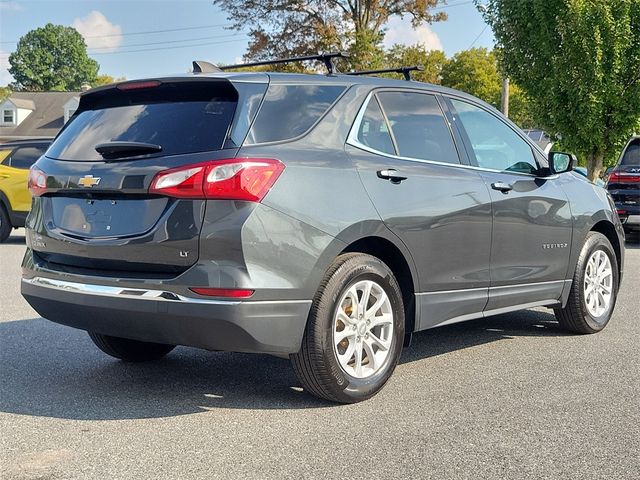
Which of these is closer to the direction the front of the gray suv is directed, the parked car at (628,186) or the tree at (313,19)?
the parked car

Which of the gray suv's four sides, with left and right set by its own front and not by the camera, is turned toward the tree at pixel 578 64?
front

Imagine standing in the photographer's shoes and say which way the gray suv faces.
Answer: facing away from the viewer and to the right of the viewer

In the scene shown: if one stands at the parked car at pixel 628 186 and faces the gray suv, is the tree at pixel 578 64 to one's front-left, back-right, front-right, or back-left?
back-right

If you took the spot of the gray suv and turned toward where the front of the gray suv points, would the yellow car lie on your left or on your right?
on your left

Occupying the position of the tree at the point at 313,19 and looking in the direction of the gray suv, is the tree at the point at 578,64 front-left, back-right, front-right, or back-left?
front-left

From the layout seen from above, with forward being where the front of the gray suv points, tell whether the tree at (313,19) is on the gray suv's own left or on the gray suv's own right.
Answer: on the gray suv's own left

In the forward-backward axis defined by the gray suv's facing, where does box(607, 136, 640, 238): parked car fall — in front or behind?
in front

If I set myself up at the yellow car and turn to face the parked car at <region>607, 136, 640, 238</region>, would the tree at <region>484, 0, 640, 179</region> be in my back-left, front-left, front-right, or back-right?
front-left

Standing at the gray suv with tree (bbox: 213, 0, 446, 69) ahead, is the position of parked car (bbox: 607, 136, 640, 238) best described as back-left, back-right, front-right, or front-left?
front-right

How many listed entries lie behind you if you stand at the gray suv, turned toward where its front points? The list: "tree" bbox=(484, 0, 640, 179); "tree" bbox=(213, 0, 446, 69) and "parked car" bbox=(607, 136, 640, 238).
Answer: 0

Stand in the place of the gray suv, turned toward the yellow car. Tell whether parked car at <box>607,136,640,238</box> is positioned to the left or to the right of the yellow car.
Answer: right

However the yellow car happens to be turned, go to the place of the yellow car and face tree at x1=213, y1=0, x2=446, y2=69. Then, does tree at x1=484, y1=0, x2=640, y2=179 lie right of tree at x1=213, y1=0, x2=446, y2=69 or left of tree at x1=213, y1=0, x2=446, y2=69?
right
